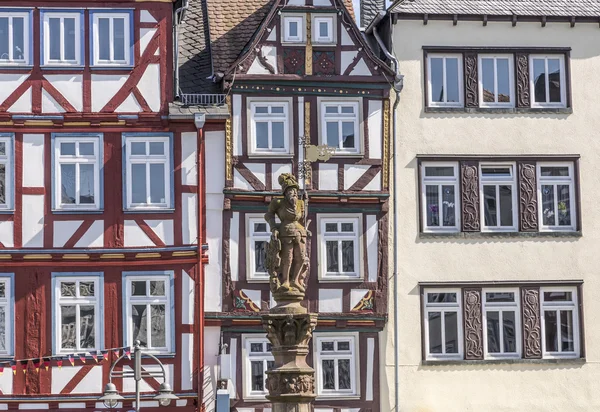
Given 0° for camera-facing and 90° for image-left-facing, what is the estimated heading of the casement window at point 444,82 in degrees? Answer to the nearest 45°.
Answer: approximately 0°

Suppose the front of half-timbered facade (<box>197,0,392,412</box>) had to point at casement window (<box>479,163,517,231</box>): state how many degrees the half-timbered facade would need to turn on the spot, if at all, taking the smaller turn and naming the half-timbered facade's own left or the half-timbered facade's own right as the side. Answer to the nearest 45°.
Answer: approximately 90° to the half-timbered facade's own left

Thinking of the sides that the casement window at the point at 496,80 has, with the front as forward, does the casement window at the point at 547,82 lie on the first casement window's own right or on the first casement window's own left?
on the first casement window's own left

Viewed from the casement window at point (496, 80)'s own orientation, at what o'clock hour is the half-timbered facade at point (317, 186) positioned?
The half-timbered facade is roughly at 2 o'clock from the casement window.

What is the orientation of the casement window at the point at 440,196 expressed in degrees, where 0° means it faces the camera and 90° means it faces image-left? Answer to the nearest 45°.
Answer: approximately 0°

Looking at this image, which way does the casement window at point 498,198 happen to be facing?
toward the camera

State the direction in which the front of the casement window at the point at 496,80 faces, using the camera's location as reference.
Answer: facing the viewer

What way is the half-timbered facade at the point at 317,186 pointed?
toward the camera

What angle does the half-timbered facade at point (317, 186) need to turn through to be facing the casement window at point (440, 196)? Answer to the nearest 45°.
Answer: approximately 90° to its left
